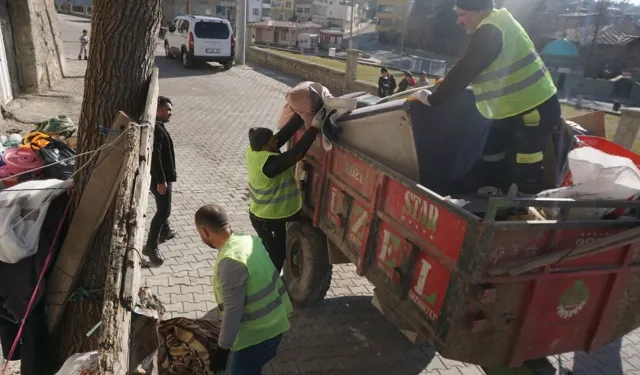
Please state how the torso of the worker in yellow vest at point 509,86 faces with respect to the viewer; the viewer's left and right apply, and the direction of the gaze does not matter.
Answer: facing to the left of the viewer

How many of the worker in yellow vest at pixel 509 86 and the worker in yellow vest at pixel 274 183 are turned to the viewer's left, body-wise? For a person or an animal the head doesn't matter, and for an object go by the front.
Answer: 1

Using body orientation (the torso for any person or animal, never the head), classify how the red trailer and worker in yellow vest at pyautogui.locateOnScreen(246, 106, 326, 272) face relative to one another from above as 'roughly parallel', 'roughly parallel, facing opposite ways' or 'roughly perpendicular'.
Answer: roughly perpendicular

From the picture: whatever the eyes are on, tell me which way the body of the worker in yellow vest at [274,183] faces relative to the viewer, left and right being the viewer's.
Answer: facing away from the viewer and to the right of the viewer

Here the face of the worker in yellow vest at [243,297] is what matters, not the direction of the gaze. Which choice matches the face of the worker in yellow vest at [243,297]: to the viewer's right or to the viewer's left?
to the viewer's left

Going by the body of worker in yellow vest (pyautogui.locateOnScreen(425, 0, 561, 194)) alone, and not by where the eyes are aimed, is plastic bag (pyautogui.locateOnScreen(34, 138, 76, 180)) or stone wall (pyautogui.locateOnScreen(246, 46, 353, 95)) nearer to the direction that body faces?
the plastic bag

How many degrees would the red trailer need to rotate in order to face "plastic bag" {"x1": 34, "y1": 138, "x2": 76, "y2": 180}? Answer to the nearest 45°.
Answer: approximately 135° to its right

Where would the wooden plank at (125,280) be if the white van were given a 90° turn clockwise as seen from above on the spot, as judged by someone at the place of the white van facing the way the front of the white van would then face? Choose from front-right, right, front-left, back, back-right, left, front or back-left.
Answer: back-right

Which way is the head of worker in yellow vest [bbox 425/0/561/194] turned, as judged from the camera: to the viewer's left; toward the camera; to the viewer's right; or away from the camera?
to the viewer's left

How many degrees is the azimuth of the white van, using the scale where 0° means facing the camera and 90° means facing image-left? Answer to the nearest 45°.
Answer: approximately 135°

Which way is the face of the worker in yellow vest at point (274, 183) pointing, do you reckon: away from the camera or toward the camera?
away from the camera

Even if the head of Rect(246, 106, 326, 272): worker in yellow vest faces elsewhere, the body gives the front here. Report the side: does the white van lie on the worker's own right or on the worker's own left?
on the worker's own left
